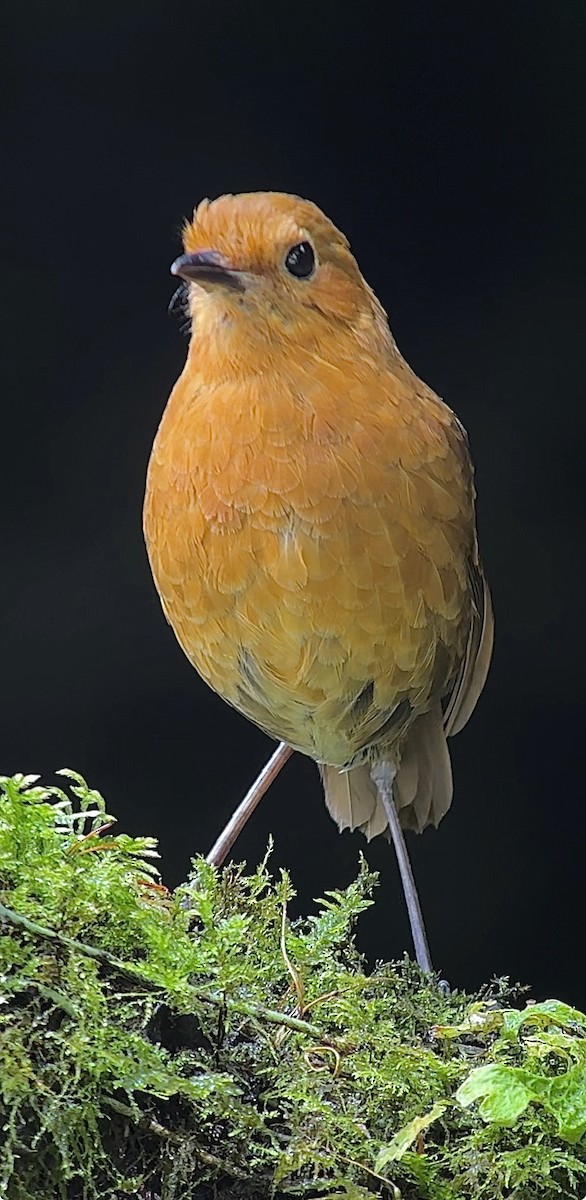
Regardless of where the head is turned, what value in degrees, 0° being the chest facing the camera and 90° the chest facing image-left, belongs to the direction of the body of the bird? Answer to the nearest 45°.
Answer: approximately 45°
